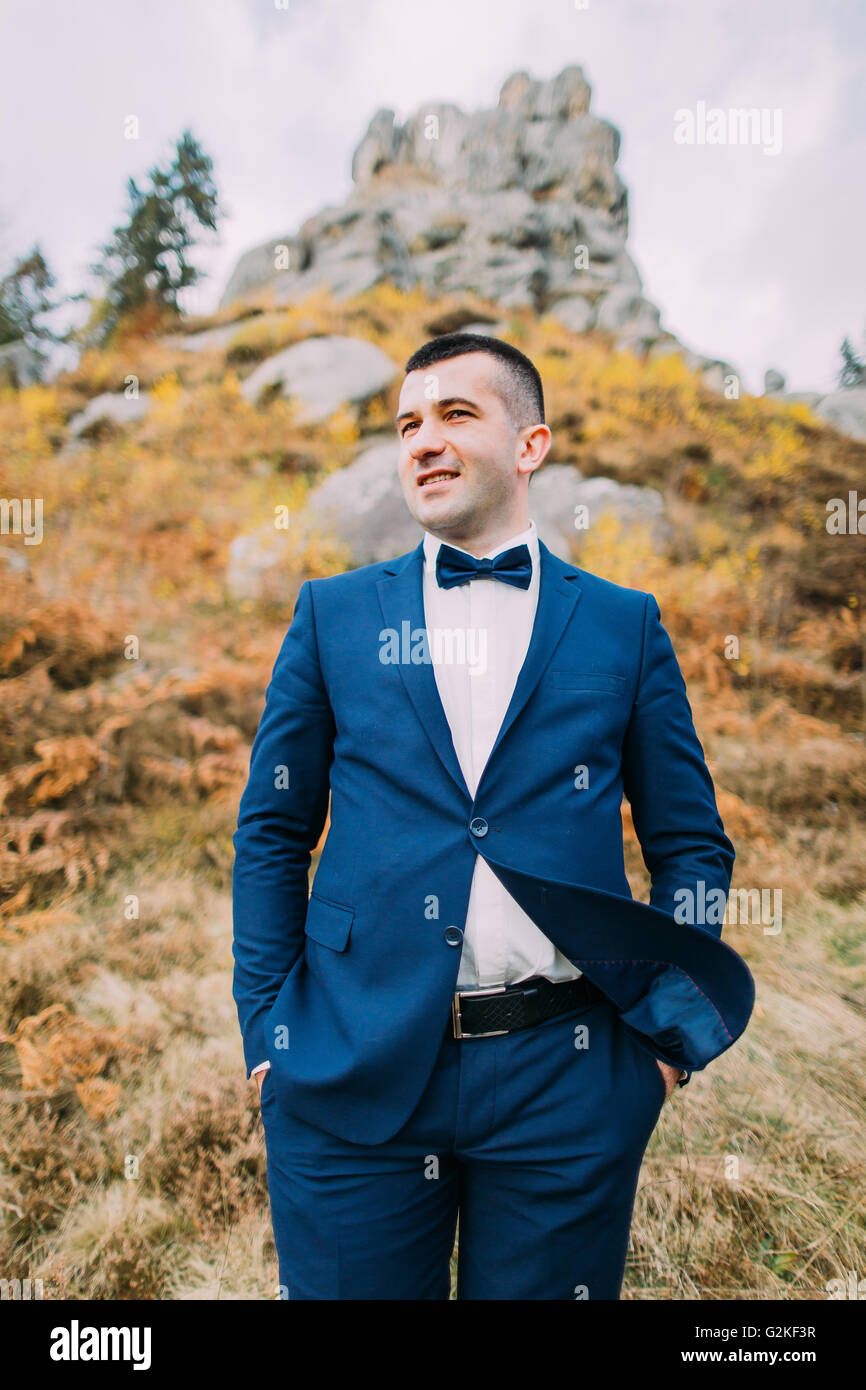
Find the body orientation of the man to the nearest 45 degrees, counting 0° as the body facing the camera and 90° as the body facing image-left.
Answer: approximately 0°

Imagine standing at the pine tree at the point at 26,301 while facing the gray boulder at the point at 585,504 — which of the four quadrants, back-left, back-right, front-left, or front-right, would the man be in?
front-right

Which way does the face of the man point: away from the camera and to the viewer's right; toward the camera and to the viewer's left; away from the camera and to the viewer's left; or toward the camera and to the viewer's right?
toward the camera and to the viewer's left

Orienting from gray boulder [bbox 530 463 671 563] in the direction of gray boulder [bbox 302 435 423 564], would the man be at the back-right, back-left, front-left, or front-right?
front-left

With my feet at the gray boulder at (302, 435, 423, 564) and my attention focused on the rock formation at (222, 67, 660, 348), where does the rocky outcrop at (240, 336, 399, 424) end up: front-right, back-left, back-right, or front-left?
front-left

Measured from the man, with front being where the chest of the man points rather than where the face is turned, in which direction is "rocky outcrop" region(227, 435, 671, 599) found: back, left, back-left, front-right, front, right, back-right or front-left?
back

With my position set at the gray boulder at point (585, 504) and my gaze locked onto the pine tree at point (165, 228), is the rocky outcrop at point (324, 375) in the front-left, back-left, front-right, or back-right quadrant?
front-left

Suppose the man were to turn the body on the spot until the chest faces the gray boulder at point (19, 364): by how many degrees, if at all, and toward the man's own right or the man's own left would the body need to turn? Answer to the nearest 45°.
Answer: approximately 135° to the man's own right

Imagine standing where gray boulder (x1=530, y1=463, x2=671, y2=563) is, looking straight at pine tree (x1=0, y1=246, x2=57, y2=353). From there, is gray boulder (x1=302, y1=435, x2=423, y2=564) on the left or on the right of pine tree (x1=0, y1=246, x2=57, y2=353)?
left

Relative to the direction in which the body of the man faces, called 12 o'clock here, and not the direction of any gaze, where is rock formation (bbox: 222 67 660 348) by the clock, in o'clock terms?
The rock formation is roughly at 6 o'clock from the man.

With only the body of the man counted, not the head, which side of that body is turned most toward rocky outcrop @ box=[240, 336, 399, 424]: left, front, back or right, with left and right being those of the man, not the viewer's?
back
